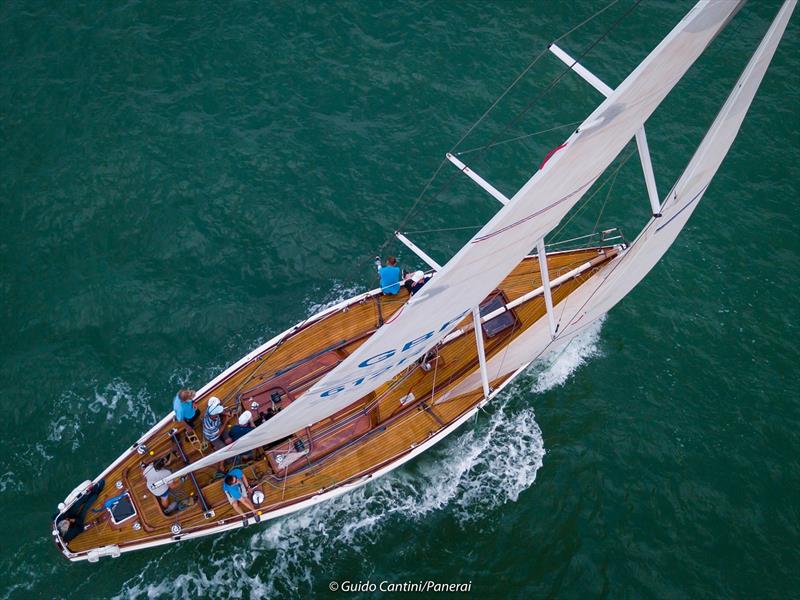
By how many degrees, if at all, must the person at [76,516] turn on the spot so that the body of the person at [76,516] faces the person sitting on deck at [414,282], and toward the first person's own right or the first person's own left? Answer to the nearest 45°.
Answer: approximately 45° to the first person's own right

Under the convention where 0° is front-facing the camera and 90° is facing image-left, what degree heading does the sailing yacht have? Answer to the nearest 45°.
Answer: approximately 225°

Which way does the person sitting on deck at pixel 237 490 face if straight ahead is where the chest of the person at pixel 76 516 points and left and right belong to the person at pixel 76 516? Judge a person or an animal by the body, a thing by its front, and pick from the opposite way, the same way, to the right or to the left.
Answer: to the right

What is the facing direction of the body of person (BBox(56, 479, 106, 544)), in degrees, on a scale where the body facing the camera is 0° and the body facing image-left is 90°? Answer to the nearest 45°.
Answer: approximately 225°

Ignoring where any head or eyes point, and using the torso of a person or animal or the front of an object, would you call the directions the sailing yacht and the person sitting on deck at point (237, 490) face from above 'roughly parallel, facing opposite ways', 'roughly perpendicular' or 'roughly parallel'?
roughly perpendicular

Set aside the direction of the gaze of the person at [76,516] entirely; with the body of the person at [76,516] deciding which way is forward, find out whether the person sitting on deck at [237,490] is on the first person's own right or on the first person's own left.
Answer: on the first person's own right

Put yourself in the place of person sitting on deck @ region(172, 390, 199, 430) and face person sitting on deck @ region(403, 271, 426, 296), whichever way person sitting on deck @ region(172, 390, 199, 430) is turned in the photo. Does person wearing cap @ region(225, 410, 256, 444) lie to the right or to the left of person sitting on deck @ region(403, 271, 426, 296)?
right
